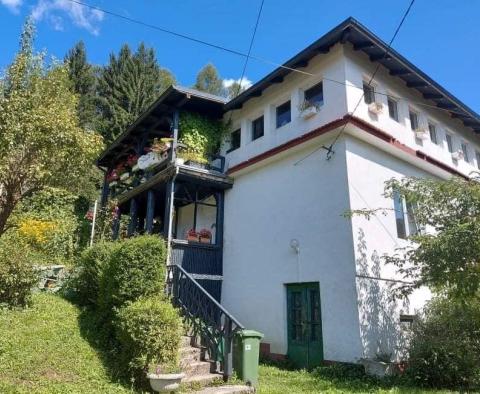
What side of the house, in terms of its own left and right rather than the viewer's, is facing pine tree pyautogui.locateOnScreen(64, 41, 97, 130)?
right

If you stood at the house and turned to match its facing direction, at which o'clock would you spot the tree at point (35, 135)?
The tree is roughly at 1 o'clock from the house.

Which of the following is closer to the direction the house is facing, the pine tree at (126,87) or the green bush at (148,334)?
the green bush

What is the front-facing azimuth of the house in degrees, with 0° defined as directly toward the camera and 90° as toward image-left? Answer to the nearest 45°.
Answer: approximately 45°

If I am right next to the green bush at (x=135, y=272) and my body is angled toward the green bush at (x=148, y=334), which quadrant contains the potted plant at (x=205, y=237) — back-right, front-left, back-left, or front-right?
back-left

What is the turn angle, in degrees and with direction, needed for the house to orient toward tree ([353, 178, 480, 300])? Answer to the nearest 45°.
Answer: approximately 90° to its left

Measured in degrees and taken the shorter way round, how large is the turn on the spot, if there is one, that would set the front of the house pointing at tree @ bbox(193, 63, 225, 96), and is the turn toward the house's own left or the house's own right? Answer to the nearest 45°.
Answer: approximately 135° to the house's own right

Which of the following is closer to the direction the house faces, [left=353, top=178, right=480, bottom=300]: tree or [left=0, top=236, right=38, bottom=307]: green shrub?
the green shrub
